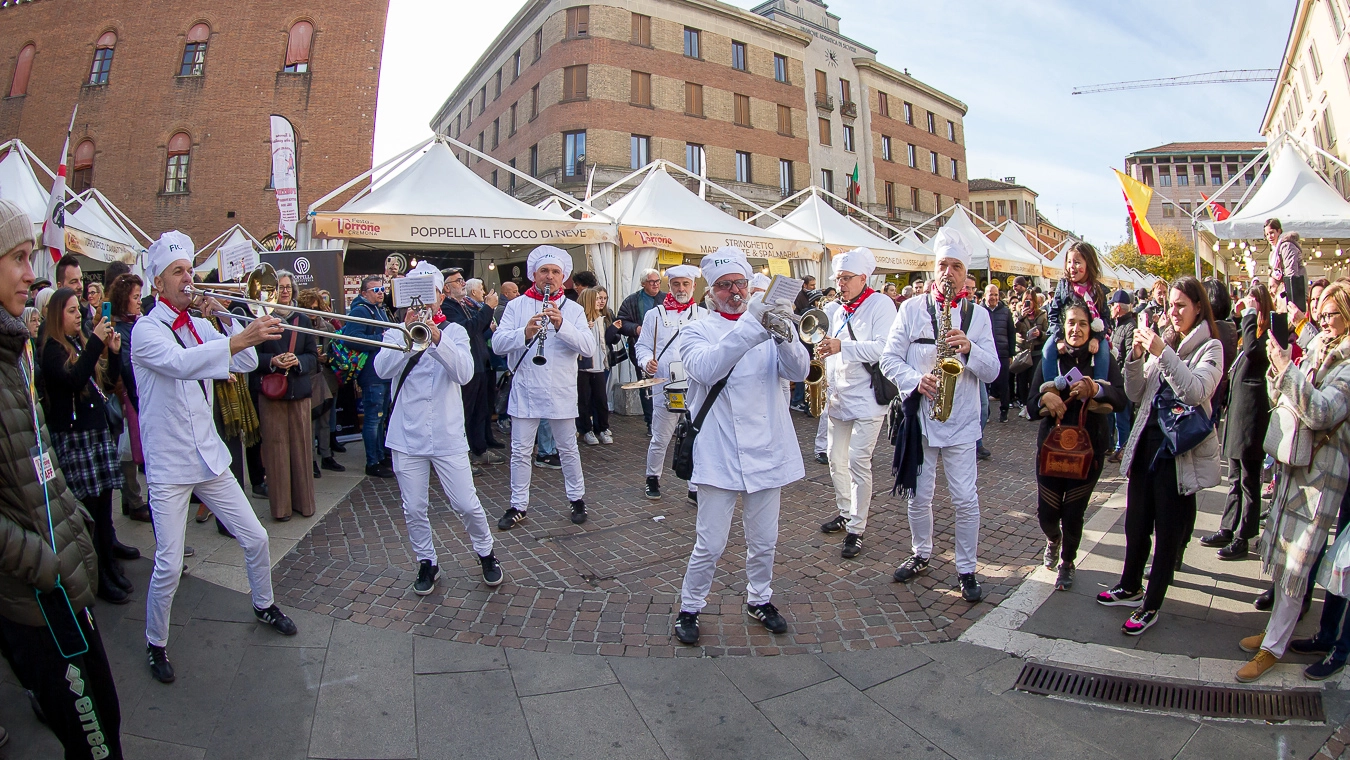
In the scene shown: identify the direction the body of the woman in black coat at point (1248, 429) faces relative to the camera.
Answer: to the viewer's left

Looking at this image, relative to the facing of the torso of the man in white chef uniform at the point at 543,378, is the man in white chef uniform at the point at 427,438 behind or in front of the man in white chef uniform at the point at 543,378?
in front

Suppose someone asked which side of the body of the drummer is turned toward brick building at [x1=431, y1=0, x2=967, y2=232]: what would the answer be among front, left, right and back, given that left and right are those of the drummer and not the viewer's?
back

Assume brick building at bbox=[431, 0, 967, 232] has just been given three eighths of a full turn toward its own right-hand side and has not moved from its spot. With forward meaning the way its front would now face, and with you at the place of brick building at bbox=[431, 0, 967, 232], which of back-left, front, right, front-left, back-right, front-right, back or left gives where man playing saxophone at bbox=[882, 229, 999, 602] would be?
left

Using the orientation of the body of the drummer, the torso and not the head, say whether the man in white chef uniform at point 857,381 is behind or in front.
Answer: in front

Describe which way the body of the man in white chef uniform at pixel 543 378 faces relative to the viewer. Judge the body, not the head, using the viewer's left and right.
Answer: facing the viewer

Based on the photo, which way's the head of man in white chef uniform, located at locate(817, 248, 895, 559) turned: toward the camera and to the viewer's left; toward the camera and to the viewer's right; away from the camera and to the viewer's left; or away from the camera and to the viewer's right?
toward the camera and to the viewer's left
